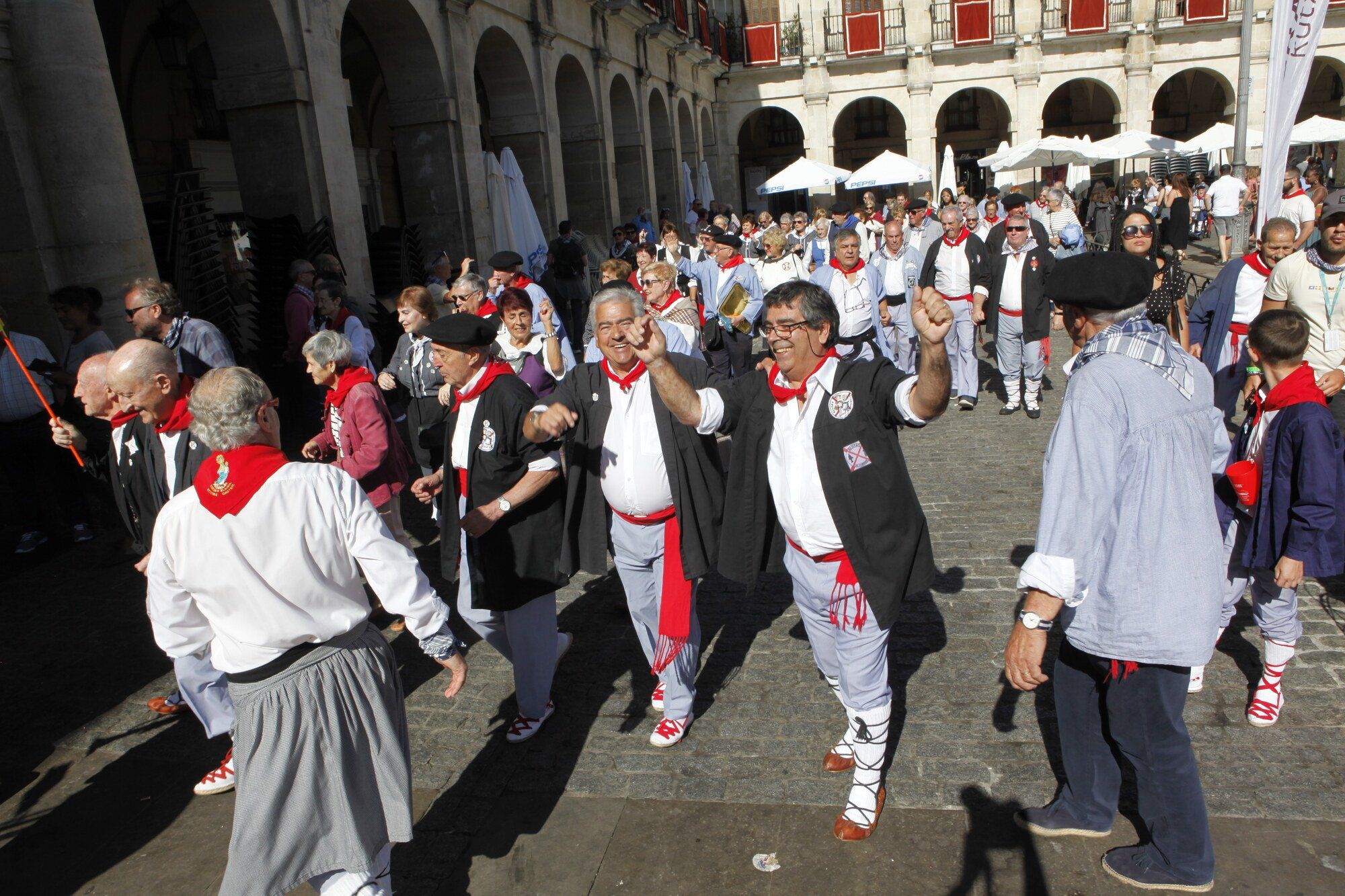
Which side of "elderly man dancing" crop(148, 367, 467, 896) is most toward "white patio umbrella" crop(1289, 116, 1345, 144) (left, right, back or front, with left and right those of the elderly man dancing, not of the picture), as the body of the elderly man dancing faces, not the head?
front

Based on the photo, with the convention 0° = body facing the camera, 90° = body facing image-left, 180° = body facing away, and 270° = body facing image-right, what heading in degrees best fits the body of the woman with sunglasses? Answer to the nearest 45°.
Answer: approximately 45°

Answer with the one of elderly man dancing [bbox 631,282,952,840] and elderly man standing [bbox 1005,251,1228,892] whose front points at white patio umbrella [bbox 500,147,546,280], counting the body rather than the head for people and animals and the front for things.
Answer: elderly man standing [bbox 1005,251,1228,892]

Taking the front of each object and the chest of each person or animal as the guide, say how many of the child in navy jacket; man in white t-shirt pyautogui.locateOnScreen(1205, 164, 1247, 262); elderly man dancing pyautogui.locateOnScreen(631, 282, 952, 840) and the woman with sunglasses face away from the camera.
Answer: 1

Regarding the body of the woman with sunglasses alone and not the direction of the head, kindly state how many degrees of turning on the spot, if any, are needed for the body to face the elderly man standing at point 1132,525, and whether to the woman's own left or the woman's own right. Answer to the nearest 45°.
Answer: approximately 45° to the woman's own left

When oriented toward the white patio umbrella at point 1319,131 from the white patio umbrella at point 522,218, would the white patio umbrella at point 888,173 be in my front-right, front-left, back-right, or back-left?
front-left

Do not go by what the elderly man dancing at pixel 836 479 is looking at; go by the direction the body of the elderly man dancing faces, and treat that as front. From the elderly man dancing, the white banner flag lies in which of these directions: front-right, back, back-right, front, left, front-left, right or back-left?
back

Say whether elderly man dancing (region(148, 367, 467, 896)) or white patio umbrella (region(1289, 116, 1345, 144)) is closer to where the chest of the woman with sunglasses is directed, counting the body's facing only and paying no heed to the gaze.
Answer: the elderly man dancing

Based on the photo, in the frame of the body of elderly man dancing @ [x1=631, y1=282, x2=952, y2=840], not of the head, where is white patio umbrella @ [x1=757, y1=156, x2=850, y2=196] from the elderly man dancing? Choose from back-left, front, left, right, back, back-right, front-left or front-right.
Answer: back-right

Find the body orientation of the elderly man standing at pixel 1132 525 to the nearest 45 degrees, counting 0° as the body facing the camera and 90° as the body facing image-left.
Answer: approximately 135°

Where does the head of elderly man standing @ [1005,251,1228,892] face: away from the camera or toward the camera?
away from the camera

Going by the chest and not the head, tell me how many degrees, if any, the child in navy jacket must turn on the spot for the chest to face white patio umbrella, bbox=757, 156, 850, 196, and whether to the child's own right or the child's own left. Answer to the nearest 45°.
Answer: approximately 90° to the child's own right
